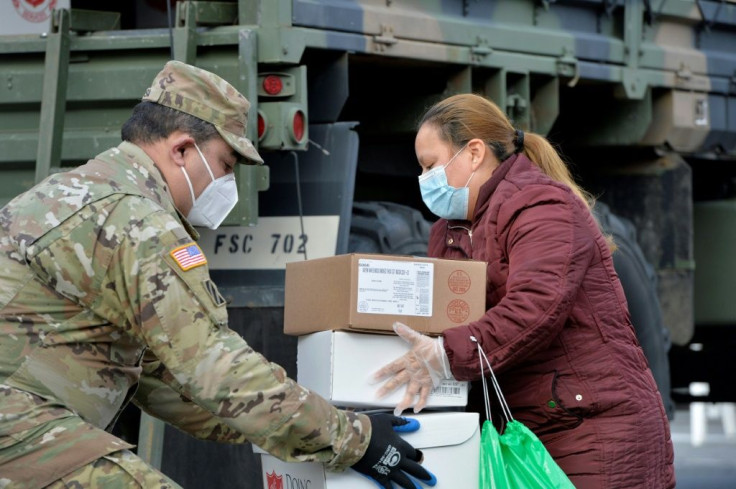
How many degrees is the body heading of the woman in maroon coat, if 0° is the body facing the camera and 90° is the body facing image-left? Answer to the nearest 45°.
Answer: approximately 90°

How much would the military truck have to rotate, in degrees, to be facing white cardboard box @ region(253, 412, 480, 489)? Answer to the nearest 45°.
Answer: approximately 135° to its right

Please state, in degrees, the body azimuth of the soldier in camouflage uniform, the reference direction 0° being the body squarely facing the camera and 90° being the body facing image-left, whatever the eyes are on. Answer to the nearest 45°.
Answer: approximately 270°

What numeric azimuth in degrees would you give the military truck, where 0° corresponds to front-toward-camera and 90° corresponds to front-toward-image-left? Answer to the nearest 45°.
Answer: approximately 225°

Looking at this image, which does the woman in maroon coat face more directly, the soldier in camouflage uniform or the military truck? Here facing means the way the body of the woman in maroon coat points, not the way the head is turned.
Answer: the soldier in camouflage uniform

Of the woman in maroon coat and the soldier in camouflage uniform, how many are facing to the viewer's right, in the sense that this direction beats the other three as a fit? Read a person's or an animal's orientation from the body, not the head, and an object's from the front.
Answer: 1

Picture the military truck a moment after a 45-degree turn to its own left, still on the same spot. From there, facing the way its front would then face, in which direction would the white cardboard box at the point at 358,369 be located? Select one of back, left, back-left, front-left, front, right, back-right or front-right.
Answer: back

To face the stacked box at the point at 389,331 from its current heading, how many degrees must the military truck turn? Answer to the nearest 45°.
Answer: approximately 135° to its right

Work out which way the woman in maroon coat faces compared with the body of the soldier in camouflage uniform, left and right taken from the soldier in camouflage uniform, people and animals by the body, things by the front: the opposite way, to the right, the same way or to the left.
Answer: the opposite way

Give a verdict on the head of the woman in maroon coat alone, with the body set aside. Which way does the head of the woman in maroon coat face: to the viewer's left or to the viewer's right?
to the viewer's left

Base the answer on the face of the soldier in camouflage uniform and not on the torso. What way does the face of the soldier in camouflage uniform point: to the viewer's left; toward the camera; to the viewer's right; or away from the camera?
to the viewer's right

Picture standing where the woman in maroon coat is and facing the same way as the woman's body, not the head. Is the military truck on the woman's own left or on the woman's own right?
on the woman's own right
